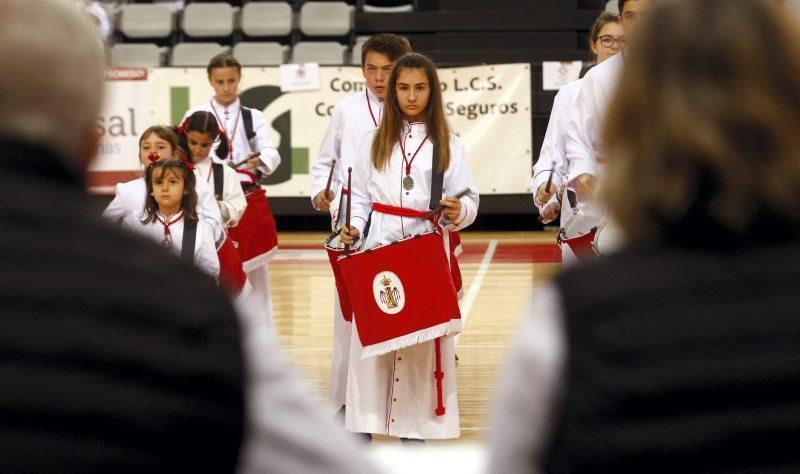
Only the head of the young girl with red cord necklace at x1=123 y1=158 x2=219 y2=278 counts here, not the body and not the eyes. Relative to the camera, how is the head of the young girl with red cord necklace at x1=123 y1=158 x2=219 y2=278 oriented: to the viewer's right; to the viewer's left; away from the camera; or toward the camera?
toward the camera

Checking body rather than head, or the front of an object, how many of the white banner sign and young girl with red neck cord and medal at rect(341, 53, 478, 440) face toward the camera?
2

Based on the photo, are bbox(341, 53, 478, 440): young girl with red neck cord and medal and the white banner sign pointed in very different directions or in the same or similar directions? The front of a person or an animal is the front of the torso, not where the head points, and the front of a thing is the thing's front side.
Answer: same or similar directions

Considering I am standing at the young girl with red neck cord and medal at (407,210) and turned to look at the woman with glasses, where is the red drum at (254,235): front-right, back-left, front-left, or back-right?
back-left

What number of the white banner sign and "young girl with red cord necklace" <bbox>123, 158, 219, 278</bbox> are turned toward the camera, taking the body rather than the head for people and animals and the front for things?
2

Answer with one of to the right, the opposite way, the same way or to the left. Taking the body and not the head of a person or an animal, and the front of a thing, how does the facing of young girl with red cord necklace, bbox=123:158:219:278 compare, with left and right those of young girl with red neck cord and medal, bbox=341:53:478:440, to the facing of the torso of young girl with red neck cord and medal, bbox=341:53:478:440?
the same way

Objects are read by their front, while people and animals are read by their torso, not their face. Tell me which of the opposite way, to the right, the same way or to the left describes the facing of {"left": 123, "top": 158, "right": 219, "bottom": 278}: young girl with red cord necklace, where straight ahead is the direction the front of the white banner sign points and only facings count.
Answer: the same way

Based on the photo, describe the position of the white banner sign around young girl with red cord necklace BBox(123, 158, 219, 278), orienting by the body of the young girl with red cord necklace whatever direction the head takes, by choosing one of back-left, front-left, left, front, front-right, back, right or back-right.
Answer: back

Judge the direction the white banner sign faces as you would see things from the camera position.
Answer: facing the viewer

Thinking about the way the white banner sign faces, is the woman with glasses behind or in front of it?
in front

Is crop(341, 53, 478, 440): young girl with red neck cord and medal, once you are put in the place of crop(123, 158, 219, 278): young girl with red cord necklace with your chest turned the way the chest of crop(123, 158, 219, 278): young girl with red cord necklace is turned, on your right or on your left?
on your left

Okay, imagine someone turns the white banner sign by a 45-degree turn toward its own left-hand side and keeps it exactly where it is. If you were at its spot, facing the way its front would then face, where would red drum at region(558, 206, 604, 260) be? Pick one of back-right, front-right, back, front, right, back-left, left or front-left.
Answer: front-right

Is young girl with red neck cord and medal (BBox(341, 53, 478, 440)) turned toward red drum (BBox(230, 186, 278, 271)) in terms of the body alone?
no

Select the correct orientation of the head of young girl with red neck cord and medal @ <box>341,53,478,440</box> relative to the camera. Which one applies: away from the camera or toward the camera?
toward the camera

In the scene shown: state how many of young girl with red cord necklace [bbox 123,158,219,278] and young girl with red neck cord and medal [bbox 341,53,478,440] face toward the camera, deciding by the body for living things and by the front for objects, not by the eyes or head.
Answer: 2

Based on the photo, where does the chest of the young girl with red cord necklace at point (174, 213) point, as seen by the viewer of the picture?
toward the camera

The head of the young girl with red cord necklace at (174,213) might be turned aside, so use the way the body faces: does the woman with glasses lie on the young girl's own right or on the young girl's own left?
on the young girl's own left

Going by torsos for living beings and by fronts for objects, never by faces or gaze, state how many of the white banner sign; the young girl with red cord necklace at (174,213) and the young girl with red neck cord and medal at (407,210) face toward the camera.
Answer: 3

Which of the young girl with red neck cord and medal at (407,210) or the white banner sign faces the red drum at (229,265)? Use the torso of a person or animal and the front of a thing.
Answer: the white banner sign
